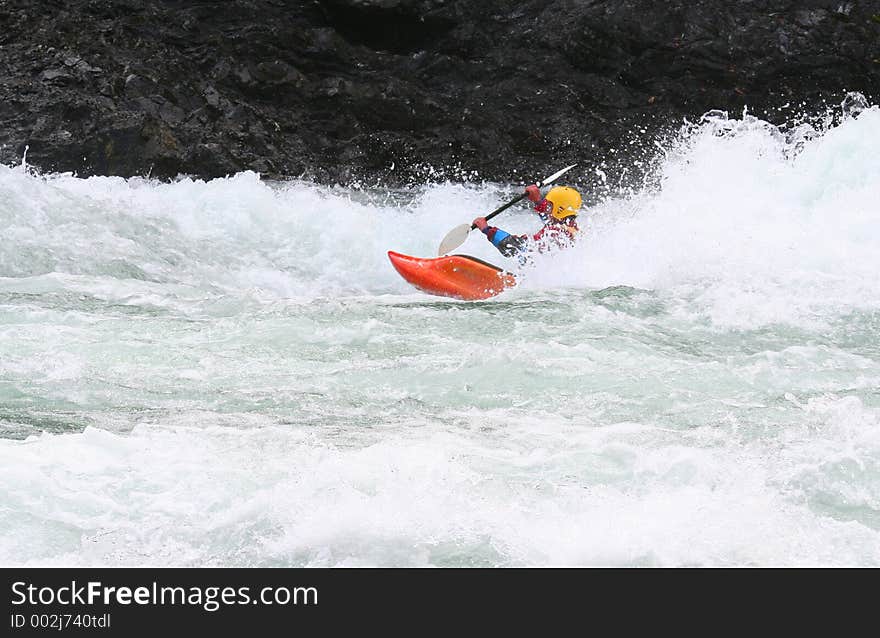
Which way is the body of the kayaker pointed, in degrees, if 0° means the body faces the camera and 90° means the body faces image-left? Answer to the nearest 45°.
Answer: approximately 90°
